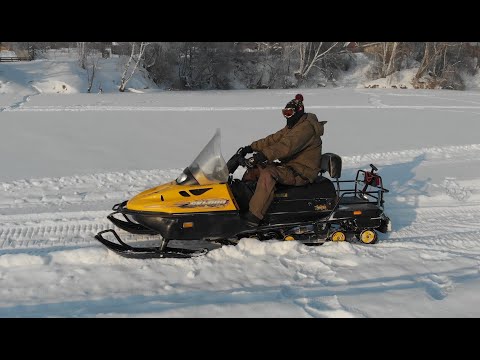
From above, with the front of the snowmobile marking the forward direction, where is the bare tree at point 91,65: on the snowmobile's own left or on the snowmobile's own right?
on the snowmobile's own right

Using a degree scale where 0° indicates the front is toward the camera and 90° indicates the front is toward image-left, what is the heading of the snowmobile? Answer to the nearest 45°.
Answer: approximately 90°

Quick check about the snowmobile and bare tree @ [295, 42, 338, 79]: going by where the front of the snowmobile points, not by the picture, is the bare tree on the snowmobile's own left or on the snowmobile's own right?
on the snowmobile's own right
